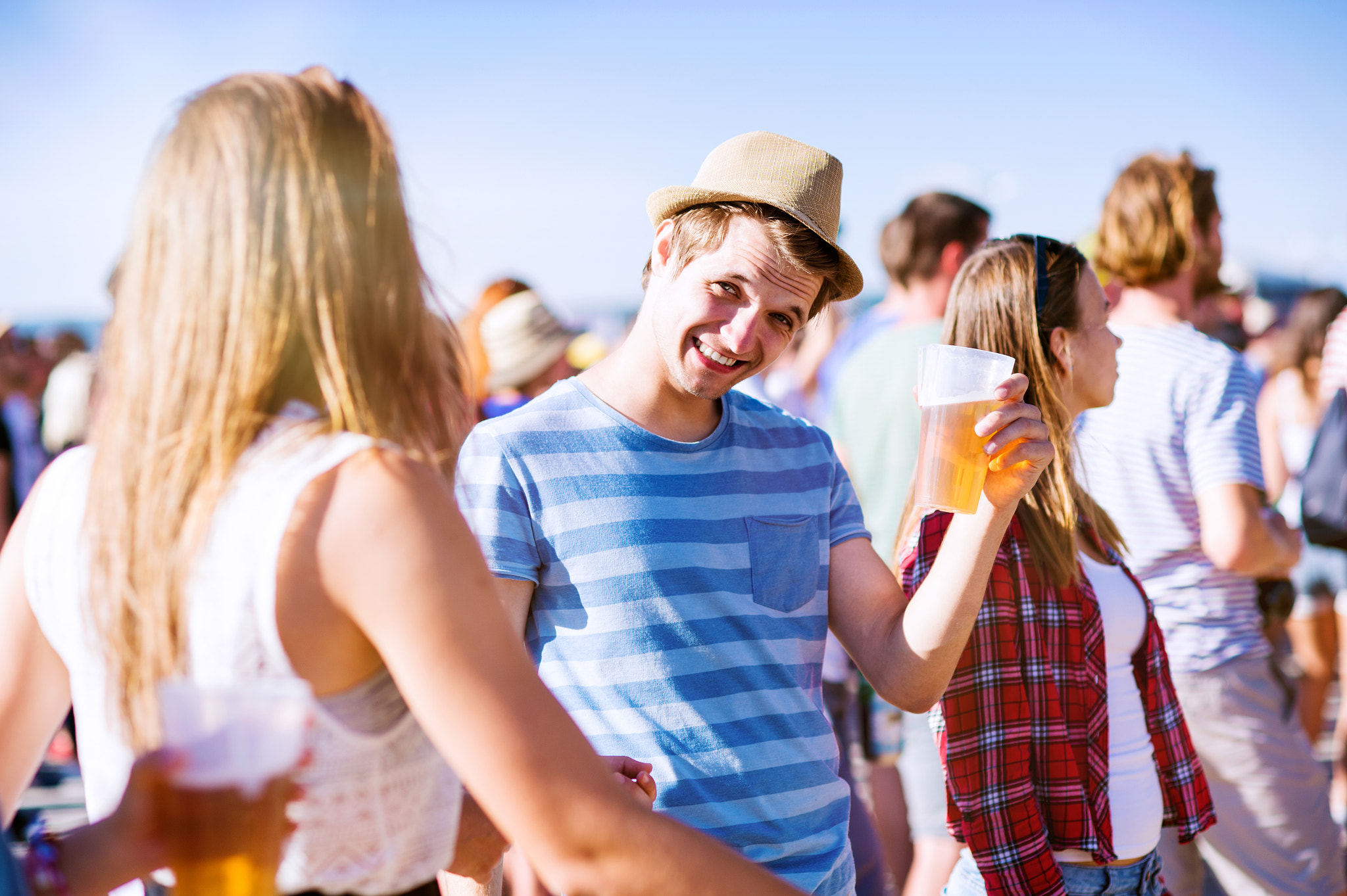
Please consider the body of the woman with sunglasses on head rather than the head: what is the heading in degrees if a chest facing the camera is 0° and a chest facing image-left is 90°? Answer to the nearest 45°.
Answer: approximately 270°

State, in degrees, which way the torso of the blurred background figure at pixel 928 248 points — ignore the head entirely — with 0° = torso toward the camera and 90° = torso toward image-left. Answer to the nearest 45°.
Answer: approximately 225°

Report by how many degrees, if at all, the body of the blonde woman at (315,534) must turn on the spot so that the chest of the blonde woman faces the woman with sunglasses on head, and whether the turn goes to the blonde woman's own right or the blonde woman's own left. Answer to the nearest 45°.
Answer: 0° — they already face them

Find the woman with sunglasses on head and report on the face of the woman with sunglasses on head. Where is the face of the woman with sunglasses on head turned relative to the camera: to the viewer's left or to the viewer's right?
to the viewer's right

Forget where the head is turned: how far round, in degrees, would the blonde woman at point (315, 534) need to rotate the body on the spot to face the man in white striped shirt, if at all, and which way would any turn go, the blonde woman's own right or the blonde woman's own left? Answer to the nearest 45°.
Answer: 0° — they already face them

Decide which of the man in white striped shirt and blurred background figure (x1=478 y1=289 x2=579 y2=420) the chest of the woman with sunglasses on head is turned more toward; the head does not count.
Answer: the man in white striped shirt

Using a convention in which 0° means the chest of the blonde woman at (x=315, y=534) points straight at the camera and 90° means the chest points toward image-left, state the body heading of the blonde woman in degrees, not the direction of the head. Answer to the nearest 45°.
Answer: approximately 225°

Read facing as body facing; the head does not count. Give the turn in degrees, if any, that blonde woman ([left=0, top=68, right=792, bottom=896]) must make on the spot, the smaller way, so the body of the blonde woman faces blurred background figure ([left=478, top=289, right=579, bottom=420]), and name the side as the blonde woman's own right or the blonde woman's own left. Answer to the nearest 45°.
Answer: approximately 45° to the blonde woman's own left

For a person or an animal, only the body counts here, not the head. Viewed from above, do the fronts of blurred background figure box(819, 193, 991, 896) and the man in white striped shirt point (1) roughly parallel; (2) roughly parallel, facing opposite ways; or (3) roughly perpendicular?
roughly parallel

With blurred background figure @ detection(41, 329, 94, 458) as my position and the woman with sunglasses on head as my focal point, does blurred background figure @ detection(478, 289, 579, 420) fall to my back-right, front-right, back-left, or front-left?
front-left

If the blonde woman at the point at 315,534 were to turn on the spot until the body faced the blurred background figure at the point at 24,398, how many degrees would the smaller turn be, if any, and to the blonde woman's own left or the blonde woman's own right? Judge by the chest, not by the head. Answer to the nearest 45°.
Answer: approximately 45° to the blonde woman's own left

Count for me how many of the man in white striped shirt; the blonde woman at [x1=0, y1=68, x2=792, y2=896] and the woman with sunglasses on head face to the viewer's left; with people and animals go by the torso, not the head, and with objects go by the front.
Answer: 0

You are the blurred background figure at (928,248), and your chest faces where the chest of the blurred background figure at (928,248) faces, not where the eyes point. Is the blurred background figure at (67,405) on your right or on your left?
on your left

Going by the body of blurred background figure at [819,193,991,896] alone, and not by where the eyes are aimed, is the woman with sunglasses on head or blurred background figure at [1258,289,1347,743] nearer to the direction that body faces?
the blurred background figure

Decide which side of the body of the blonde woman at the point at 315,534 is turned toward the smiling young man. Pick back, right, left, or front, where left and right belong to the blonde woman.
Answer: front

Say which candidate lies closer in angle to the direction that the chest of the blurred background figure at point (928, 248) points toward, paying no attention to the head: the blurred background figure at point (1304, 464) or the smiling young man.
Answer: the blurred background figure
